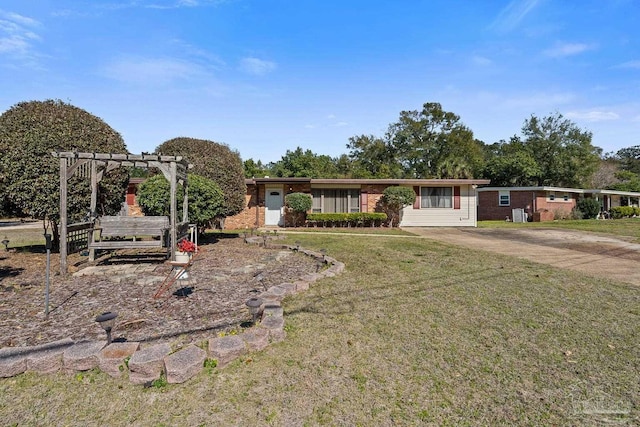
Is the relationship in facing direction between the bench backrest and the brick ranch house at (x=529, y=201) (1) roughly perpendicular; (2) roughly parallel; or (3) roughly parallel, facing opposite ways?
roughly parallel

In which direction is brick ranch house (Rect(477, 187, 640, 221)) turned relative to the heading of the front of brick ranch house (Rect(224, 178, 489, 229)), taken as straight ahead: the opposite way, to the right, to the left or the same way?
the same way

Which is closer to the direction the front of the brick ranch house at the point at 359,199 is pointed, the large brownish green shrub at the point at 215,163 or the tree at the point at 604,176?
the large brownish green shrub

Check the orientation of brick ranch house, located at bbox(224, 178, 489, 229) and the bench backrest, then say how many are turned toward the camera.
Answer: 2

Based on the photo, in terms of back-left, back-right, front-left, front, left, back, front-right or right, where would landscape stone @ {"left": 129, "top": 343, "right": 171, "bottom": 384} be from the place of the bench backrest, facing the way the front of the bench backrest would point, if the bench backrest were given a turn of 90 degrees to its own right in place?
left

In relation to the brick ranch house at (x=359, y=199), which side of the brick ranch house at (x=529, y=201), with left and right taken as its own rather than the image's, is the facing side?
right

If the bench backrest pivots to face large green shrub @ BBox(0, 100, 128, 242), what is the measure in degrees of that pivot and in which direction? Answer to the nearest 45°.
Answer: approximately 135° to its right

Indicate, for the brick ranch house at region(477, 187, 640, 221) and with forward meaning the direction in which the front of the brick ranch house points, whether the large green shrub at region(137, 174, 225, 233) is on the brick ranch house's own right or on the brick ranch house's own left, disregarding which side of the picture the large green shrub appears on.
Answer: on the brick ranch house's own right

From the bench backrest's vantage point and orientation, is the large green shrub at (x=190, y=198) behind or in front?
behind

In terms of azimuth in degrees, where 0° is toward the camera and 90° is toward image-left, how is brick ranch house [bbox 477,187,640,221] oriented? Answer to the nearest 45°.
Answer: approximately 315°

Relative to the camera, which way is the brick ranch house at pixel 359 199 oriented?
toward the camera

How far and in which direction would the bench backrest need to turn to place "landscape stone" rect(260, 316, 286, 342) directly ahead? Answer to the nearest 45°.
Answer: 0° — it already faces it
